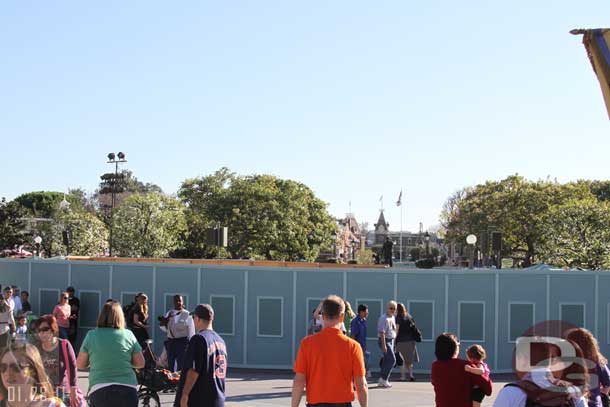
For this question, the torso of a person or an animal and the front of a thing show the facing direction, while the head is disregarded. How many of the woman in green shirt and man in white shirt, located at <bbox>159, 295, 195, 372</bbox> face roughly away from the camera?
1

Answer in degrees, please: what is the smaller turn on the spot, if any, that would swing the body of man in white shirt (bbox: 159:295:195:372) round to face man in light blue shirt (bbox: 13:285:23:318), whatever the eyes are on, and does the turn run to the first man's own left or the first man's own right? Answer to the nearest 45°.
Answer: approximately 135° to the first man's own right

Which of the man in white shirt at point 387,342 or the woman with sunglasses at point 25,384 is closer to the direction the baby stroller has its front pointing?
the man in white shirt

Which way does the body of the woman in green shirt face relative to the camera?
away from the camera

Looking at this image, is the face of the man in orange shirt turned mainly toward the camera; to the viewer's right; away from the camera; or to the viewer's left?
away from the camera

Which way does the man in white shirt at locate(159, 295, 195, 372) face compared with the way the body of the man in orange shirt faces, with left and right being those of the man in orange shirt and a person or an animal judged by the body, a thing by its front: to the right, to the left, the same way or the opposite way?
the opposite way

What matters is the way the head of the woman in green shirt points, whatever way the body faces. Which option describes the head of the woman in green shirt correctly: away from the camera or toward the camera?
away from the camera
